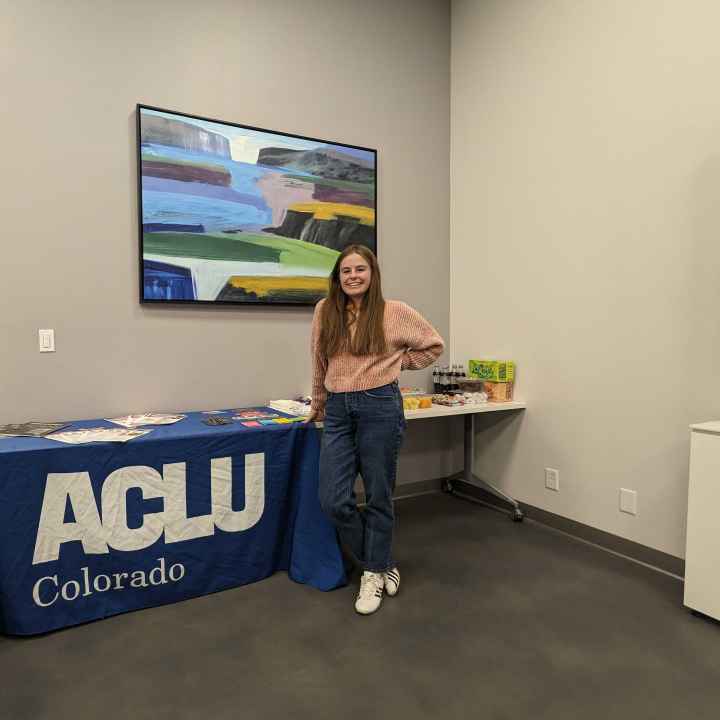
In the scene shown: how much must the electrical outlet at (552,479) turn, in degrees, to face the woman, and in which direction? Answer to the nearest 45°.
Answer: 0° — it already faces them

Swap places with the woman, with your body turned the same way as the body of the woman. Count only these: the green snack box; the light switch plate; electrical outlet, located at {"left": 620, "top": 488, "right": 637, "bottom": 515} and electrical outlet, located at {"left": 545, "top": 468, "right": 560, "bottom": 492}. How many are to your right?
1

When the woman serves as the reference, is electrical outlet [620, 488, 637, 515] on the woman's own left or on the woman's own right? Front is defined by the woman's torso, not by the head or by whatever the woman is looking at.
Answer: on the woman's own left

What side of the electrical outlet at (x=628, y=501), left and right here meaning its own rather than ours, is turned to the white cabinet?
left

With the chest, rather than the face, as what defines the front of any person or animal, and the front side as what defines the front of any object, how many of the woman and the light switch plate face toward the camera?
2

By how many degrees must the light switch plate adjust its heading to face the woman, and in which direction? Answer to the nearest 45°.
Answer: approximately 45° to its left

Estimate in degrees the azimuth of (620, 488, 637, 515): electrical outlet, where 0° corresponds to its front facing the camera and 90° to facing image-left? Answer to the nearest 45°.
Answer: approximately 45°

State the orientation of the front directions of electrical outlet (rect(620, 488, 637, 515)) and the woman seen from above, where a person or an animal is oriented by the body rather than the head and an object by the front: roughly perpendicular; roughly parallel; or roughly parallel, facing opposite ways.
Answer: roughly perpendicular

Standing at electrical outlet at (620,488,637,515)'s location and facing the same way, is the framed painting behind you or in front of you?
in front

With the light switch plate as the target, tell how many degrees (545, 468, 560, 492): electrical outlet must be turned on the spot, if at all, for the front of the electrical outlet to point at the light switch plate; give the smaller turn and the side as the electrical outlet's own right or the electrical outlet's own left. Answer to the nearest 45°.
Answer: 0° — it already faces it

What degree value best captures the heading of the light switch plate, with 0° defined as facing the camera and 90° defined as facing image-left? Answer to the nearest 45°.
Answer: approximately 0°

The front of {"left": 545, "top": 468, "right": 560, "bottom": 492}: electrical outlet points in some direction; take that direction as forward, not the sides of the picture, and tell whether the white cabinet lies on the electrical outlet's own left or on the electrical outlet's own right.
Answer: on the electrical outlet's own left
